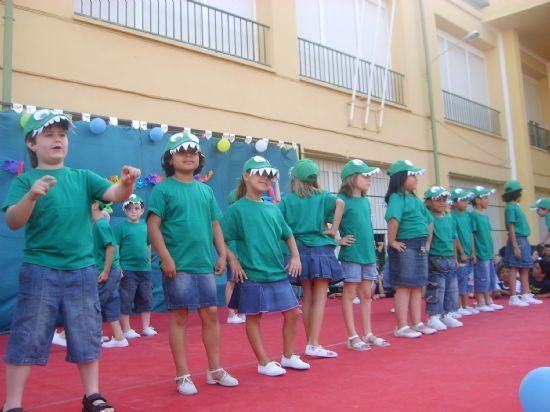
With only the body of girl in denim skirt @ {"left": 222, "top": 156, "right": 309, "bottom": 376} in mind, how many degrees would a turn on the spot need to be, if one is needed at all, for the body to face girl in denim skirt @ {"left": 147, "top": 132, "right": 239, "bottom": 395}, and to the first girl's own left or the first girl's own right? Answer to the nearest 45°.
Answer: approximately 90° to the first girl's own right

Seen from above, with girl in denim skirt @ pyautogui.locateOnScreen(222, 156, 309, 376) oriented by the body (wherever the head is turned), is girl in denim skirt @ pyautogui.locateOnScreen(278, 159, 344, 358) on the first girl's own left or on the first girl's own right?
on the first girl's own left

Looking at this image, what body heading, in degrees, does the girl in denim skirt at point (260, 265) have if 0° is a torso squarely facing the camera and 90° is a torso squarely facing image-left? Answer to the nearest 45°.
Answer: approximately 315°

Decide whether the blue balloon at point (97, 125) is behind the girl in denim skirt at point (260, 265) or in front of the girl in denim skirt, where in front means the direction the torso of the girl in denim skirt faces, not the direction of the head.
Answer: behind

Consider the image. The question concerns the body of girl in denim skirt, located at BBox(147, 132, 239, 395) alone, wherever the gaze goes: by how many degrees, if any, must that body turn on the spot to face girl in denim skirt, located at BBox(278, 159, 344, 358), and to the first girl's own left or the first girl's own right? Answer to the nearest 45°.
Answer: approximately 90° to the first girl's own left

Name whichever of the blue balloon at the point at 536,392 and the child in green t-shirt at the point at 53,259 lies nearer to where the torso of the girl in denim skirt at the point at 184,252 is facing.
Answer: the blue balloon

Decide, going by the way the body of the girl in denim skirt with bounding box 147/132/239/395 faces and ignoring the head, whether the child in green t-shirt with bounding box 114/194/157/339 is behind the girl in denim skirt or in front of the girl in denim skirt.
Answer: behind
